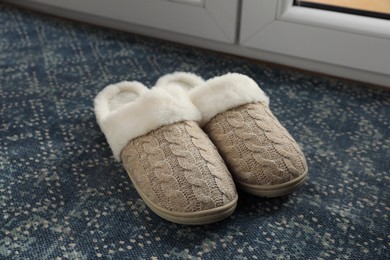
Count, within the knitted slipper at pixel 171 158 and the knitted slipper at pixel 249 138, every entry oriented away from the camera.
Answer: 0

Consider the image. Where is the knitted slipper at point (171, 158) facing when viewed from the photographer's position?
facing the viewer and to the right of the viewer

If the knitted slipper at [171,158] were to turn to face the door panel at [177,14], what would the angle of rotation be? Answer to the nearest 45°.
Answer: approximately 135° to its left

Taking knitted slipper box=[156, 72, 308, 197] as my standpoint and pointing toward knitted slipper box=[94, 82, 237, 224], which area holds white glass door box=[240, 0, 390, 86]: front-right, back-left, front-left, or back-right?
back-right
